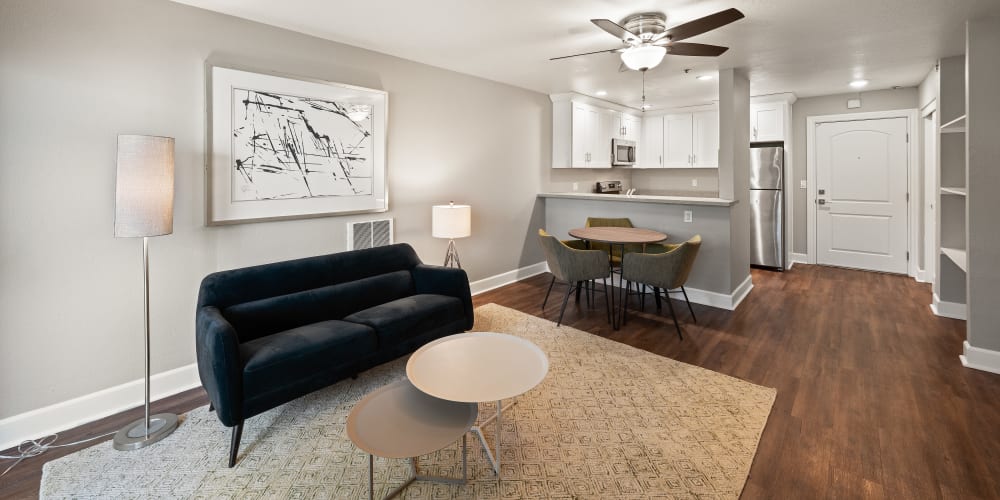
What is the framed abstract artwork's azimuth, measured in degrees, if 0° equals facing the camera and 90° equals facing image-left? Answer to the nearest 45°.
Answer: approximately 315°

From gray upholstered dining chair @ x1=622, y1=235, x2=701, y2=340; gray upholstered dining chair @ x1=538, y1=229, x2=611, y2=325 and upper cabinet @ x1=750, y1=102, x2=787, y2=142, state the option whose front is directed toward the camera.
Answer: the upper cabinet

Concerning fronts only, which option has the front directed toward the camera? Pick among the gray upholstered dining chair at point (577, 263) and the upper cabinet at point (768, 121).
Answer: the upper cabinet

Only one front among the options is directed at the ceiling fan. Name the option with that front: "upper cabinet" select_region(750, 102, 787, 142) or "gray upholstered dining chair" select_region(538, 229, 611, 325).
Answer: the upper cabinet

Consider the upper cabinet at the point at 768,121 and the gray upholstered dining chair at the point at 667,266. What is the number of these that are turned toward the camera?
1

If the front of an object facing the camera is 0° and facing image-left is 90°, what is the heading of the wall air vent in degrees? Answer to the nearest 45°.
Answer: approximately 315°

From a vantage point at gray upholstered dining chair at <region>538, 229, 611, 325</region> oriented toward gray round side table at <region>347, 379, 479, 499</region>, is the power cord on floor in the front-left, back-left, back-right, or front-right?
front-right

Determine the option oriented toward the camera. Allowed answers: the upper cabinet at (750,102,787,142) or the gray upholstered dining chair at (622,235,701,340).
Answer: the upper cabinet

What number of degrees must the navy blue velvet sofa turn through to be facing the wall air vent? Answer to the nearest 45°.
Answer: approximately 135° to its left

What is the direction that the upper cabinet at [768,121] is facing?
toward the camera

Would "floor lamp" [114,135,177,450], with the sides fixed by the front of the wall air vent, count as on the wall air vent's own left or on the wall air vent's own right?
on the wall air vent's own right

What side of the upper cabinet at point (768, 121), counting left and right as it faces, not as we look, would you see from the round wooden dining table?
front
